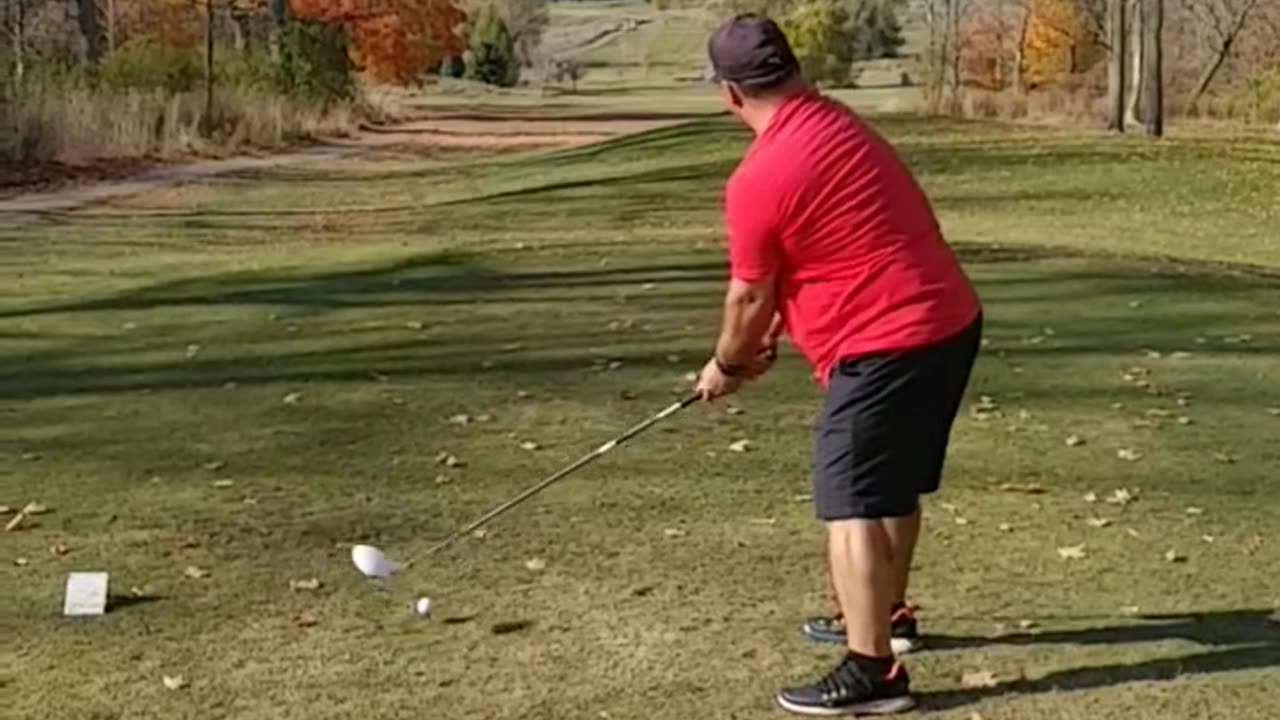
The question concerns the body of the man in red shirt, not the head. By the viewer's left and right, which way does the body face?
facing to the left of the viewer

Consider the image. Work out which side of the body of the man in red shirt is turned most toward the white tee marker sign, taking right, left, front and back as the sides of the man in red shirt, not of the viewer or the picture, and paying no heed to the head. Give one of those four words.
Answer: front

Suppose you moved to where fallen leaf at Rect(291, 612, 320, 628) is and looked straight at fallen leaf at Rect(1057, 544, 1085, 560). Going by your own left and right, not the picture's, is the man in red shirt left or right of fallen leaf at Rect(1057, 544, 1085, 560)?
right

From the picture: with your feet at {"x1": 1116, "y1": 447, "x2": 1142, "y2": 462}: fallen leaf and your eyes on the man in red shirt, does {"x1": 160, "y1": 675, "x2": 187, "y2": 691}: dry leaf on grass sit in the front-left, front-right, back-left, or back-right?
front-right

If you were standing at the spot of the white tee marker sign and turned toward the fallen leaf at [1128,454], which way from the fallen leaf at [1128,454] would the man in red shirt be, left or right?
right

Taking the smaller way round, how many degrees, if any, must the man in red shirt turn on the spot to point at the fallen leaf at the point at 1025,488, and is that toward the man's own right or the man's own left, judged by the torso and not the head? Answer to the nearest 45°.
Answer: approximately 90° to the man's own right

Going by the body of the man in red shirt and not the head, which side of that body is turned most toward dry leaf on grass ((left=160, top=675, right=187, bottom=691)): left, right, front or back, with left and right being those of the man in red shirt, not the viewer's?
front

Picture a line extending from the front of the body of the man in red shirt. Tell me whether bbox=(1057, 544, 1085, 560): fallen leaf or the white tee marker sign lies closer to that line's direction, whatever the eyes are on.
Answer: the white tee marker sign

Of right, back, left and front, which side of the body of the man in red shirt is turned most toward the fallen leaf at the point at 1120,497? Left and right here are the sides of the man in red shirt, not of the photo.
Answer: right

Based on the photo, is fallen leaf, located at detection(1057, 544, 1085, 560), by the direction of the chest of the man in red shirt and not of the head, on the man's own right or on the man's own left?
on the man's own right

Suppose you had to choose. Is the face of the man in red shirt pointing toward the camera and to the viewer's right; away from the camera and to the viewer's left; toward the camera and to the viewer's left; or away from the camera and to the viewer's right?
away from the camera and to the viewer's left

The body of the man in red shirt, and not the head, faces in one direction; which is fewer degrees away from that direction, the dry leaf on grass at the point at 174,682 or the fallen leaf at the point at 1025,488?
the dry leaf on grass

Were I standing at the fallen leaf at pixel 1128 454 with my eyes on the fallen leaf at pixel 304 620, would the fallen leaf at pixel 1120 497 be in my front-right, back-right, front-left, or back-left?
front-left
